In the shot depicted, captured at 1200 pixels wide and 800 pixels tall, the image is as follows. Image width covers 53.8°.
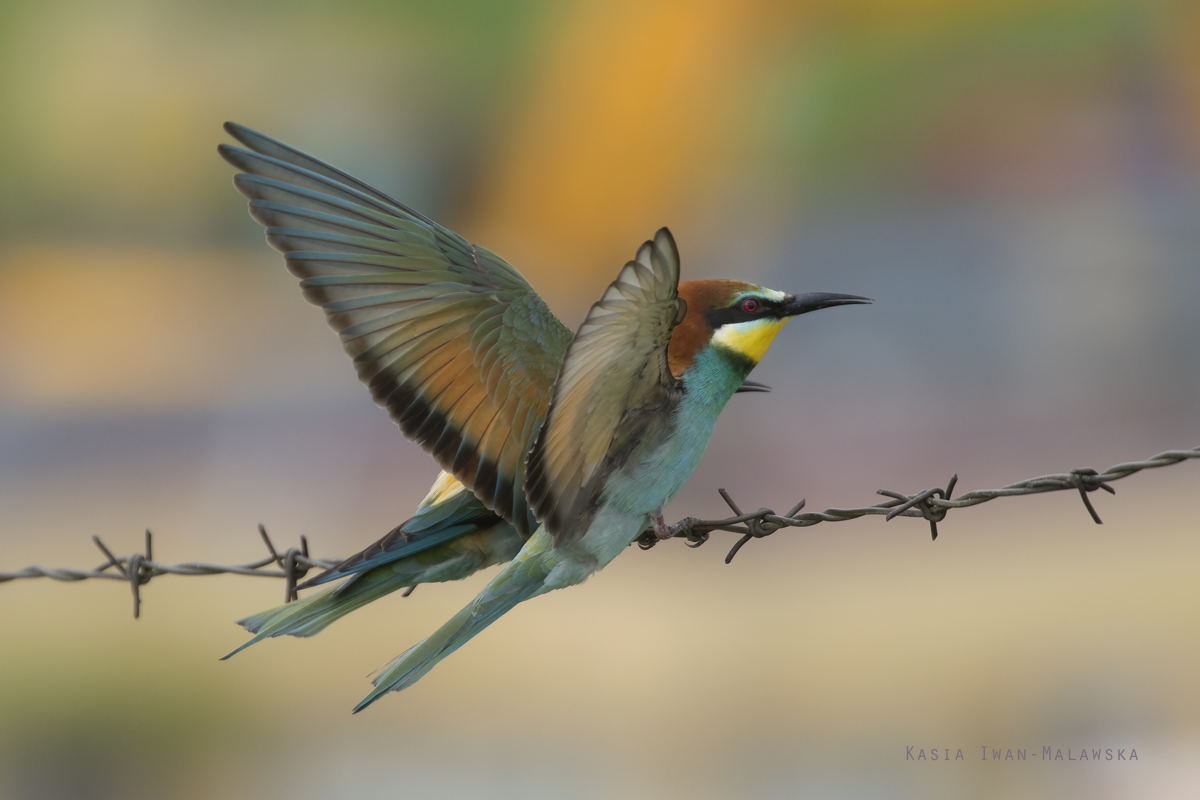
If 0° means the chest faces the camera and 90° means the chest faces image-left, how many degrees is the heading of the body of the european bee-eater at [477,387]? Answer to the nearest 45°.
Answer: approximately 270°
